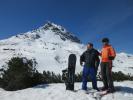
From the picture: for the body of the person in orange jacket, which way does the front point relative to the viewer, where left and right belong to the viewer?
facing the viewer and to the left of the viewer
